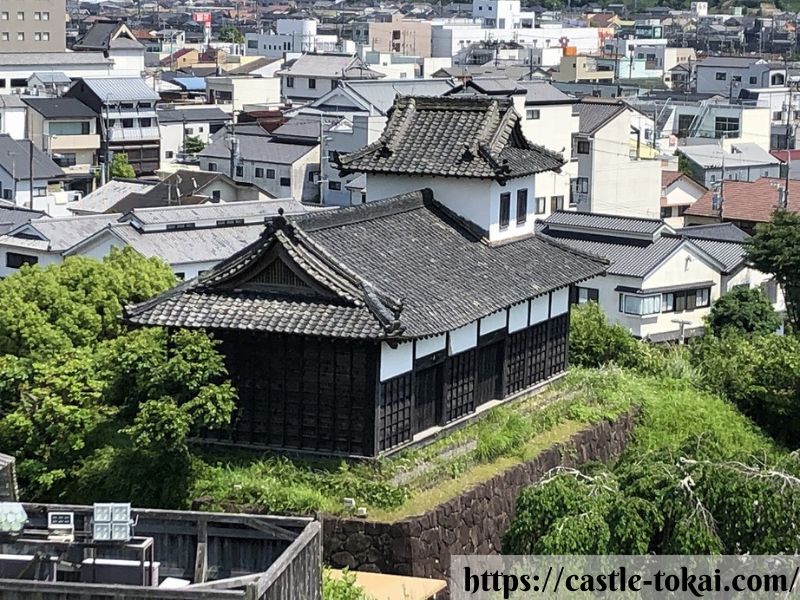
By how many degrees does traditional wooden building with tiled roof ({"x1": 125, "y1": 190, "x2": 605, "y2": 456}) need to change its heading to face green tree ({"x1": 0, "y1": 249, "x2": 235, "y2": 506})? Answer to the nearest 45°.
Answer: approximately 135° to its right

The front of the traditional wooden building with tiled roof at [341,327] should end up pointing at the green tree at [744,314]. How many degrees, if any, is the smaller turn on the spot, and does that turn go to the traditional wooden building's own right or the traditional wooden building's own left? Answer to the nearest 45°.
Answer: approximately 90° to the traditional wooden building's own left

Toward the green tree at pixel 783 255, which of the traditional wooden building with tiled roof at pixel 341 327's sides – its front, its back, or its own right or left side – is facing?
left

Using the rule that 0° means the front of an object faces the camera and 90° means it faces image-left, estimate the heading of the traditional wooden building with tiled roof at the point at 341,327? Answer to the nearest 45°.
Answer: approximately 315°
